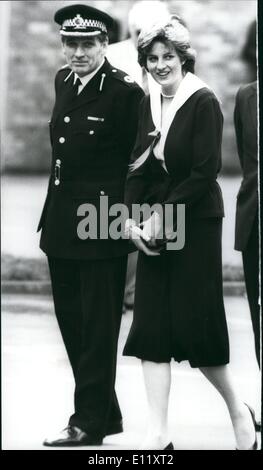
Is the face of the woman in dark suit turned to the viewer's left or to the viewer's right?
to the viewer's left

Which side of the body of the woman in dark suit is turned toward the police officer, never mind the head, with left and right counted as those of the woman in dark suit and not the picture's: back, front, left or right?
right

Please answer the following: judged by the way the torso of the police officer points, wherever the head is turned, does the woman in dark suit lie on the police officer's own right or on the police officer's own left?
on the police officer's own left

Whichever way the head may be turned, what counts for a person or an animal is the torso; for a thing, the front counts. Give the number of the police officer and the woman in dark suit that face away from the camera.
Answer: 0

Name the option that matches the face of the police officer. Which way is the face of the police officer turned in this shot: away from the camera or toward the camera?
toward the camera
